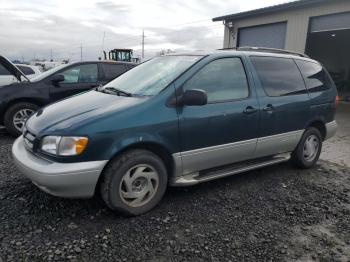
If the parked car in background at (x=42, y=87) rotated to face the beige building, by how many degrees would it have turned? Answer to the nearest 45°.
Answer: approximately 135° to its right

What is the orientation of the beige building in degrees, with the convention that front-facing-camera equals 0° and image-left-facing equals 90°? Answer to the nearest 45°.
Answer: approximately 45°

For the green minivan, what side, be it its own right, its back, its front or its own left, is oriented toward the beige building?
back

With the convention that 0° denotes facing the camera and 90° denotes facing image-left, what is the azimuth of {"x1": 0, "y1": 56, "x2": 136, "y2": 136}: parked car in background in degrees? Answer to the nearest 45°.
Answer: approximately 90°
